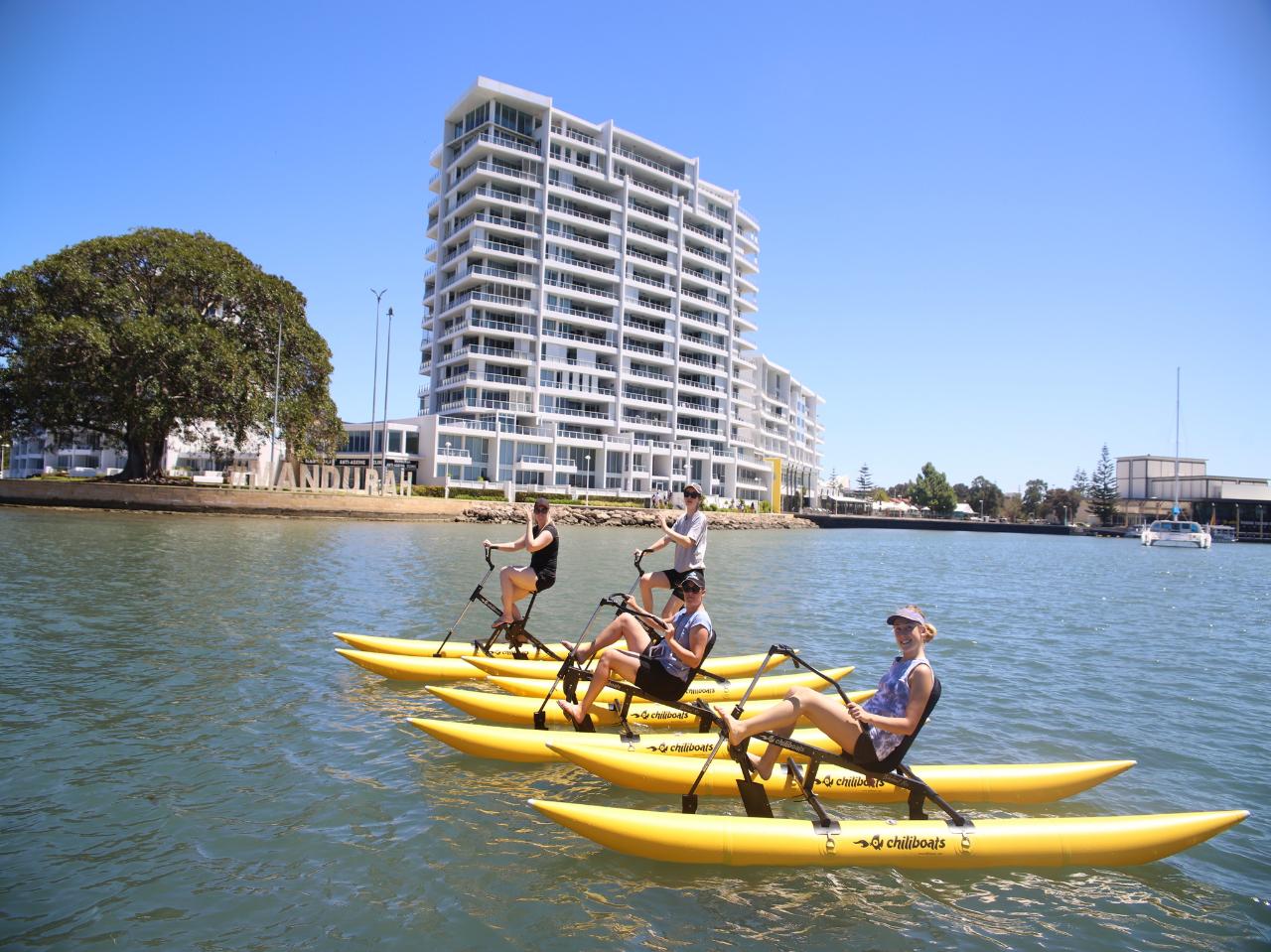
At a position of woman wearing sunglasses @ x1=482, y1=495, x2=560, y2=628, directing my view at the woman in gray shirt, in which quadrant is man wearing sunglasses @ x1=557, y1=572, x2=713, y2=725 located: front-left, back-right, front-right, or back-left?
front-right

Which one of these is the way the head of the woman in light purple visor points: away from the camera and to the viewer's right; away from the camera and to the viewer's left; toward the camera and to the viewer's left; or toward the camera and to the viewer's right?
toward the camera and to the viewer's left

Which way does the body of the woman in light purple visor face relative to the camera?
to the viewer's left

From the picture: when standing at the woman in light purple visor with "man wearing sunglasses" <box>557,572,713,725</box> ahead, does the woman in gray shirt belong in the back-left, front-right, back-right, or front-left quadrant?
front-right

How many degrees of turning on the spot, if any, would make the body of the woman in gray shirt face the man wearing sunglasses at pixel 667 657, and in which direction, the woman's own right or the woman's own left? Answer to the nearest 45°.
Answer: approximately 45° to the woman's own left

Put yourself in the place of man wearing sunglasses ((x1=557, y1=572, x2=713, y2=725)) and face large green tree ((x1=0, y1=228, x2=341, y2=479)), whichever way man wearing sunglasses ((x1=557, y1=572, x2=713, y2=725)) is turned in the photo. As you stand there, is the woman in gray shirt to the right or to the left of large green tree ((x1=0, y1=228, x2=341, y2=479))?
right

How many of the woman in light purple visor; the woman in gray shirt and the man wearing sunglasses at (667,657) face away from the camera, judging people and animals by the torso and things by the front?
0

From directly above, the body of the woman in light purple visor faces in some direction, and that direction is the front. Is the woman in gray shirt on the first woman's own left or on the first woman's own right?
on the first woman's own right

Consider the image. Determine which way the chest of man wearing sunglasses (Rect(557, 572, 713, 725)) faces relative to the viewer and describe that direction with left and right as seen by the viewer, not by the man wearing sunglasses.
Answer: facing the viewer and to the left of the viewer

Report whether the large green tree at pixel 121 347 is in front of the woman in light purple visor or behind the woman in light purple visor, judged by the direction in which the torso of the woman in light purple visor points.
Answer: in front

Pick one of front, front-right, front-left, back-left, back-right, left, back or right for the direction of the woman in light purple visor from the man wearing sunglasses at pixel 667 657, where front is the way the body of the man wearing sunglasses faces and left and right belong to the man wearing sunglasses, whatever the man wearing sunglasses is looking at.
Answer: left

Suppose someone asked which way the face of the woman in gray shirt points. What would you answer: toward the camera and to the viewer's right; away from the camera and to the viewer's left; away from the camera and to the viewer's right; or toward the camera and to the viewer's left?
toward the camera and to the viewer's left

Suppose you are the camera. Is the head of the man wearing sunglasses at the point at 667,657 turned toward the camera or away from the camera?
toward the camera

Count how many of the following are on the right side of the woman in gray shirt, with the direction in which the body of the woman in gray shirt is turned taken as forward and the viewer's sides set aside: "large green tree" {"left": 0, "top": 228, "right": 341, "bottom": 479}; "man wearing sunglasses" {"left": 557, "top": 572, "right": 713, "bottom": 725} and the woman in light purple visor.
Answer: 1

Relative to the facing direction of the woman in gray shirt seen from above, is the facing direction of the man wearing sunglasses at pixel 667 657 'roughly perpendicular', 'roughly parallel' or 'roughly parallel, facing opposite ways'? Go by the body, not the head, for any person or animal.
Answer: roughly parallel
